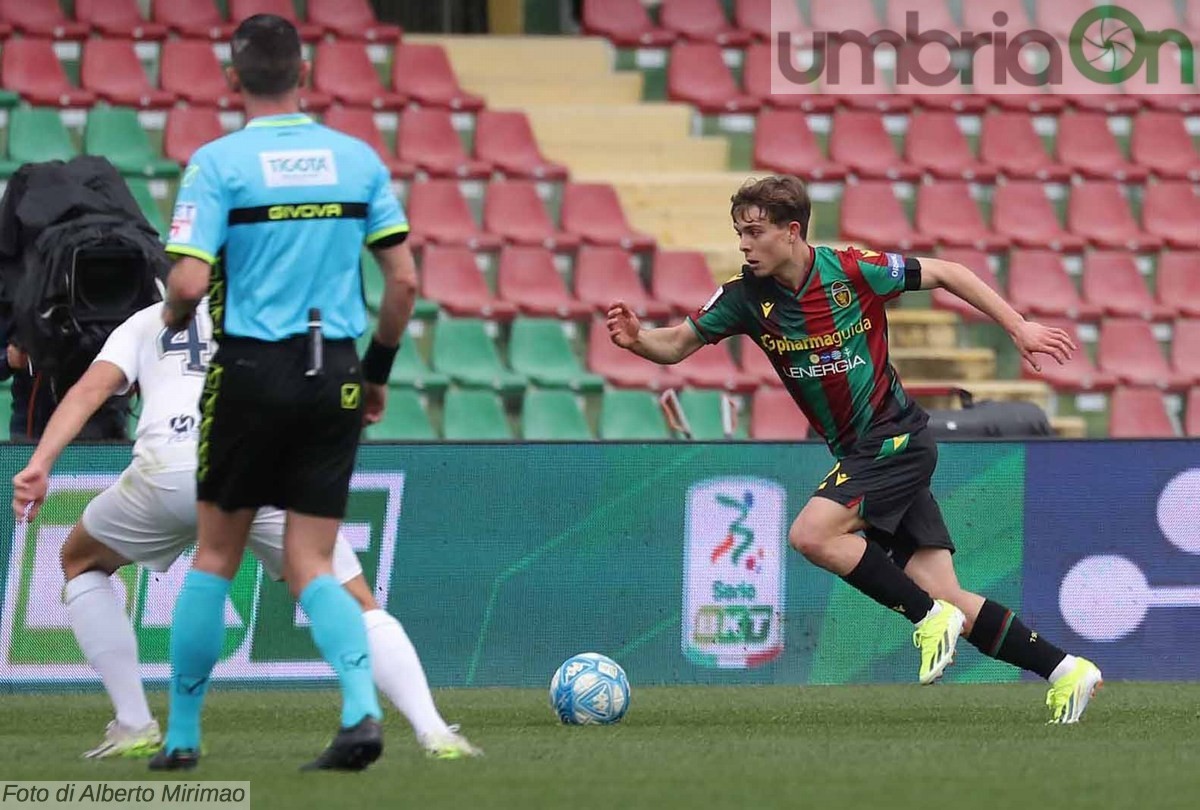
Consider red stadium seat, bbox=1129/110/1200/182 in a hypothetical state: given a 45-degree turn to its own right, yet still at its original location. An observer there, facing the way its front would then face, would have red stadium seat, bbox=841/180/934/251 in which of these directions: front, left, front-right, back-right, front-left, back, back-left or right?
front-right

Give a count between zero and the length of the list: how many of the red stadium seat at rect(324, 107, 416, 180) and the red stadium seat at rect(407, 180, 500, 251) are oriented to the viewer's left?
0

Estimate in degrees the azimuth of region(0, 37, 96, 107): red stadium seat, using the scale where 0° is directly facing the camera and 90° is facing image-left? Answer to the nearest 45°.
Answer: approximately 315°

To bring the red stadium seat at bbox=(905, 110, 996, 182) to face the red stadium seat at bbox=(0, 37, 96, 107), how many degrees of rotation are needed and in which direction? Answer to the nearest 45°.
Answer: approximately 90° to its right

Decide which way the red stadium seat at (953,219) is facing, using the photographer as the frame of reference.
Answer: facing the viewer and to the right of the viewer

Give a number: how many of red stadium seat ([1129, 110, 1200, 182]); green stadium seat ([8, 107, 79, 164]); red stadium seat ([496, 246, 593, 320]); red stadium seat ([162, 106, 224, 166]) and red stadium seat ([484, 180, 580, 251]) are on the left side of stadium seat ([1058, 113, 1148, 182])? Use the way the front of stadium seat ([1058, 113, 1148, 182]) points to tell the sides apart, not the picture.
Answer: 1

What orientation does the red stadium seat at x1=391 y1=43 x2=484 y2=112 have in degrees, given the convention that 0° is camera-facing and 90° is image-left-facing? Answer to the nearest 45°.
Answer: approximately 315°

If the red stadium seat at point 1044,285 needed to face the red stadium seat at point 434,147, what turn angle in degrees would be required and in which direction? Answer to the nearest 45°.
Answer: approximately 90° to its right

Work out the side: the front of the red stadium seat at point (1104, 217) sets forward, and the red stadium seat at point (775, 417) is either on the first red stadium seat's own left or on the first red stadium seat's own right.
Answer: on the first red stadium seat's own right

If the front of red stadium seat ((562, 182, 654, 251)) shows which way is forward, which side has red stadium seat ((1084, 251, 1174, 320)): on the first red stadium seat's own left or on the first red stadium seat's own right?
on the first red stadium seat's own left

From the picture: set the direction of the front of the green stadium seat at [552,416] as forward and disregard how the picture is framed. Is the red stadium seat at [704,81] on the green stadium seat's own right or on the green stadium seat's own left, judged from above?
on the green stadium seat's own left

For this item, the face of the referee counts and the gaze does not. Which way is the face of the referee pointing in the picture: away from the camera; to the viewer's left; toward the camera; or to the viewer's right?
away from the camera

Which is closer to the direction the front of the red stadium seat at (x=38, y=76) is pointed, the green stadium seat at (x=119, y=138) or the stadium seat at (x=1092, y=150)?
the green stadium seat

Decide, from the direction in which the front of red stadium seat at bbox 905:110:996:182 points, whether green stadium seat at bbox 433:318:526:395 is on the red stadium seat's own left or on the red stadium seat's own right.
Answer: on the red stadium seat's own right
